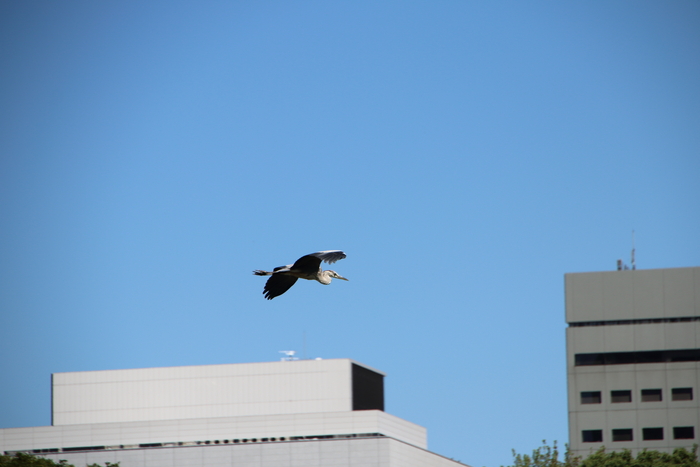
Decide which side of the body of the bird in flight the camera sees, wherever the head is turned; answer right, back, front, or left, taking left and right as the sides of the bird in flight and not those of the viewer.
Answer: right
